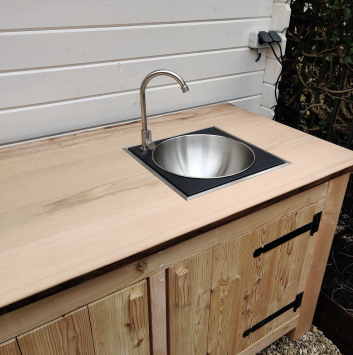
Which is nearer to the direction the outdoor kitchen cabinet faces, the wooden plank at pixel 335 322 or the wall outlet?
the wooden plank

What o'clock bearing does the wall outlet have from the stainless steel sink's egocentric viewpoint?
The wall outlet is roughly at 8 o'clock from the stainless steel sink.

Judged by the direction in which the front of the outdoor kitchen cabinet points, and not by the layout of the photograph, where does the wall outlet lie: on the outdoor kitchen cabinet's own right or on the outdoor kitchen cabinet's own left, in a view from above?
on the outdoor kitchen cabinet's own left

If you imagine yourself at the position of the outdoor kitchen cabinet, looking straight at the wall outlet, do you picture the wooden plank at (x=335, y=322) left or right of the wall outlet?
right

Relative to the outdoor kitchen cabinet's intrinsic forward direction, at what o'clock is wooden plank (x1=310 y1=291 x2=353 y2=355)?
The wooden plank is roughly at 10 o'clock from the outdoor kitchen cabinet.

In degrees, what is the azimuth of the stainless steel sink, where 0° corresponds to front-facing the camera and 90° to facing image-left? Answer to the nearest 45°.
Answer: approximately 315°
